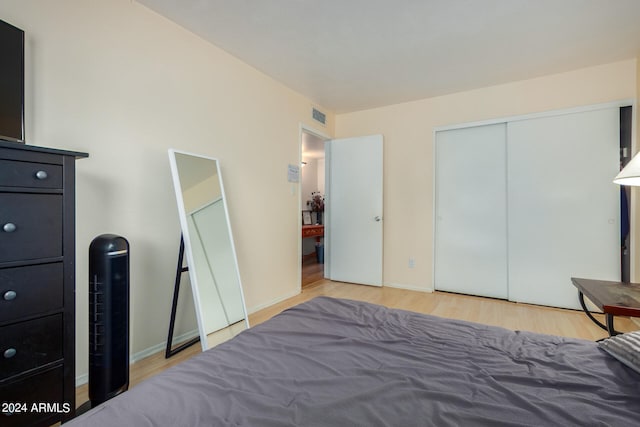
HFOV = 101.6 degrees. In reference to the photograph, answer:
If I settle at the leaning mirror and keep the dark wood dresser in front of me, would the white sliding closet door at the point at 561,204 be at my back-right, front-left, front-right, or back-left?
back-left

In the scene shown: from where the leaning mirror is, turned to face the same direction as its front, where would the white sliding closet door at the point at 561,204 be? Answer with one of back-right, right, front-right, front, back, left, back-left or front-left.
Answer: front-left

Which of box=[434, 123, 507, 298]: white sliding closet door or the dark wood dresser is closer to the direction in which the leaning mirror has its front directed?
the white sliding closet door

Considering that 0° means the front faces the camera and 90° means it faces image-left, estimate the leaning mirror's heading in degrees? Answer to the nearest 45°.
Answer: approximately 315°

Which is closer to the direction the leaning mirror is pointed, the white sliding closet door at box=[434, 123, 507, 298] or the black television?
the white sliding closet door

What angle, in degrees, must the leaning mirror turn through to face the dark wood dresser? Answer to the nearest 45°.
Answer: approximately 90° to its right

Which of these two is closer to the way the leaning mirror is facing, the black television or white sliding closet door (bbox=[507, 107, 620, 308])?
the white sliding closet door

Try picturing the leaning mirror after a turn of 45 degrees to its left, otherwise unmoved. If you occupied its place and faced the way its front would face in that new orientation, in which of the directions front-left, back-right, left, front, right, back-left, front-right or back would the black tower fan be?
back-right

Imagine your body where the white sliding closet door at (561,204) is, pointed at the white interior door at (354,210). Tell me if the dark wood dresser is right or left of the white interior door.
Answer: left
